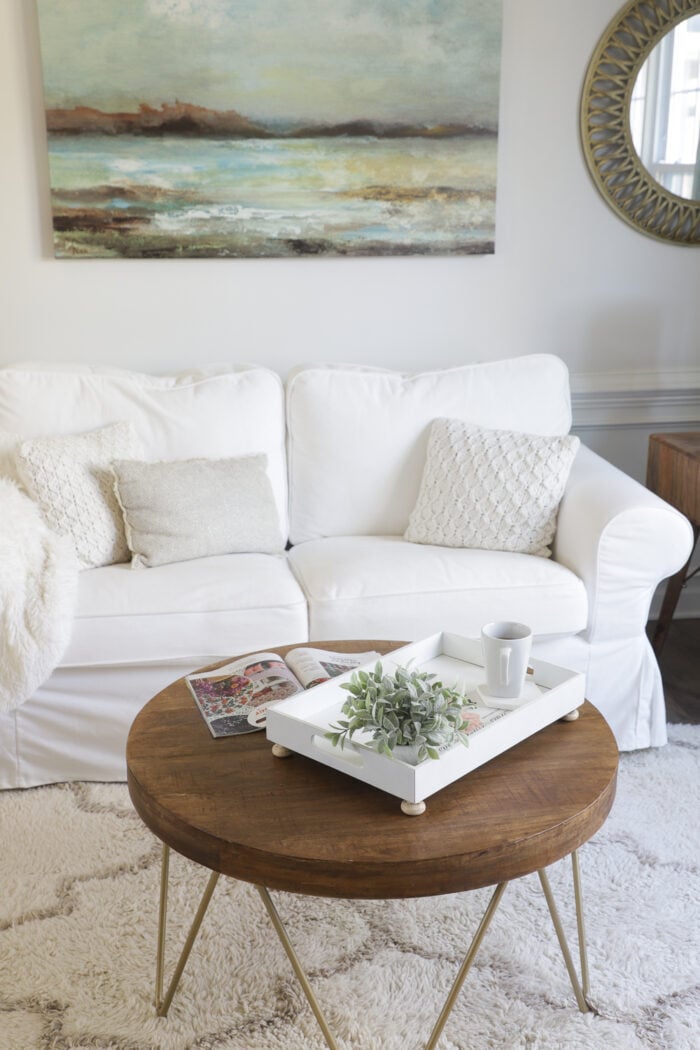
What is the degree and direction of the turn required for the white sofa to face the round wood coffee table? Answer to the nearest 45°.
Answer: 0° — it already faces it

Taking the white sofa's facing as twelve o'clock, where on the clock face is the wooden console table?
The wooden console table is roughly at 8 o'clock from the white sofa.

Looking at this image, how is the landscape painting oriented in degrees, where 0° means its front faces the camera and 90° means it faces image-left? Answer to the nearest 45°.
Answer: approximately 0°

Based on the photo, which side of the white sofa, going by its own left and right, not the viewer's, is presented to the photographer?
front

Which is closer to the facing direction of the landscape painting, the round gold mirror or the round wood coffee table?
the round wood coffee table

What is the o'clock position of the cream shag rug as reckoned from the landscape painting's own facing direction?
The cream shag rug is roughly at 12 o'clock from the landscape painting.

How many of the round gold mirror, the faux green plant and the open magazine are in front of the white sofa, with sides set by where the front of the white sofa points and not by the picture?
2

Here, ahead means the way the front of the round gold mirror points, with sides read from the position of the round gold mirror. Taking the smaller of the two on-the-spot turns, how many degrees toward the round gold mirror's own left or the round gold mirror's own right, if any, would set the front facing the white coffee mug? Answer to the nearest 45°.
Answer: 0° — it already faces it

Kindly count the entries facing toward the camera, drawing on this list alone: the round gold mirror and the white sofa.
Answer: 2
